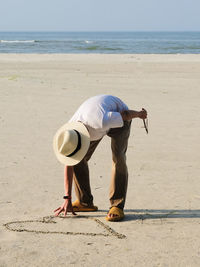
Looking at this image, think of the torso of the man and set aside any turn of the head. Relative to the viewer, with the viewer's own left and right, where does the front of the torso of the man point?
facing the viewer and to the left of the viewer
